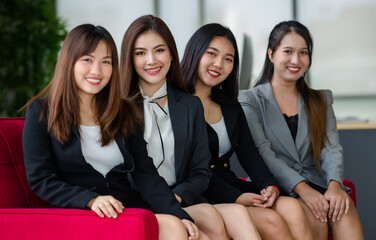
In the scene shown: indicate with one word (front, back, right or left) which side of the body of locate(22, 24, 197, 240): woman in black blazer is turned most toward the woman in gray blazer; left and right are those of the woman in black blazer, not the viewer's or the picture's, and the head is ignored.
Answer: left

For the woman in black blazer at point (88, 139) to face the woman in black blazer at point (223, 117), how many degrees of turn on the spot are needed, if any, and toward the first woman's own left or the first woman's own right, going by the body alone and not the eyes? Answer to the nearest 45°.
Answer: approximately 90° to the first woman's own left

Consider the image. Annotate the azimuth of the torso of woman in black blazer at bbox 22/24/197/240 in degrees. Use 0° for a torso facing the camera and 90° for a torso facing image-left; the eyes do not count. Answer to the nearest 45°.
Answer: approximately 315°

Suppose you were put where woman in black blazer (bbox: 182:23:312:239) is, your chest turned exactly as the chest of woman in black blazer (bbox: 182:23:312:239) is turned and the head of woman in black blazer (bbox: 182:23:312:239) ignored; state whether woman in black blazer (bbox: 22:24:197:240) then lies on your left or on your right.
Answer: on your right

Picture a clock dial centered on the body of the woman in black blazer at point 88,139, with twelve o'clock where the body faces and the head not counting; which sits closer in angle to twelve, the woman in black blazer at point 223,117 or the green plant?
the woman in black blazer
